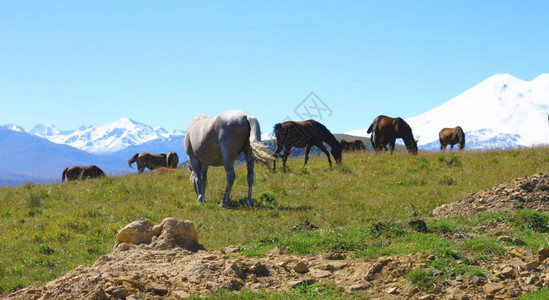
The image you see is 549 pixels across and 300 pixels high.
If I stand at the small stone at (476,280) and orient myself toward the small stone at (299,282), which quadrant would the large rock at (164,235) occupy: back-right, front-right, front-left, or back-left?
front-right

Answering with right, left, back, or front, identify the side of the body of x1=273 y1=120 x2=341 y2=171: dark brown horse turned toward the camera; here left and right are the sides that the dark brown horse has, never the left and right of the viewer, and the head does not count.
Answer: right

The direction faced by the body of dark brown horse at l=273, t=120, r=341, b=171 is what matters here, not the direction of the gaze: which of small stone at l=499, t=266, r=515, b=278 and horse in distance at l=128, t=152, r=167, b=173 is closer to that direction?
the small stone

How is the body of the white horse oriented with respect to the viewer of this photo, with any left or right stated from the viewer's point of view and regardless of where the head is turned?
facing away from the viewer and to the left of the viewer

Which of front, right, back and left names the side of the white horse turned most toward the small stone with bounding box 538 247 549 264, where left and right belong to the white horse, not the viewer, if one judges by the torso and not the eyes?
back

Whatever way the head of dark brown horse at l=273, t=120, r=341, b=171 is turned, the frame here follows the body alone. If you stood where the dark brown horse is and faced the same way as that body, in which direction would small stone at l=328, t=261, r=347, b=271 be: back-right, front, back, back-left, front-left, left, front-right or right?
right

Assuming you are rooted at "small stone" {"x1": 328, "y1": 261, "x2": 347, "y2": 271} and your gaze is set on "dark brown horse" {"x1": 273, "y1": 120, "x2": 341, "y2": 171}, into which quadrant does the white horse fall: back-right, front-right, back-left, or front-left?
front-left

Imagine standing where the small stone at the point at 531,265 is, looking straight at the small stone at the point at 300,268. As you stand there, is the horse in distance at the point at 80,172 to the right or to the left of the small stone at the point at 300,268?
right
